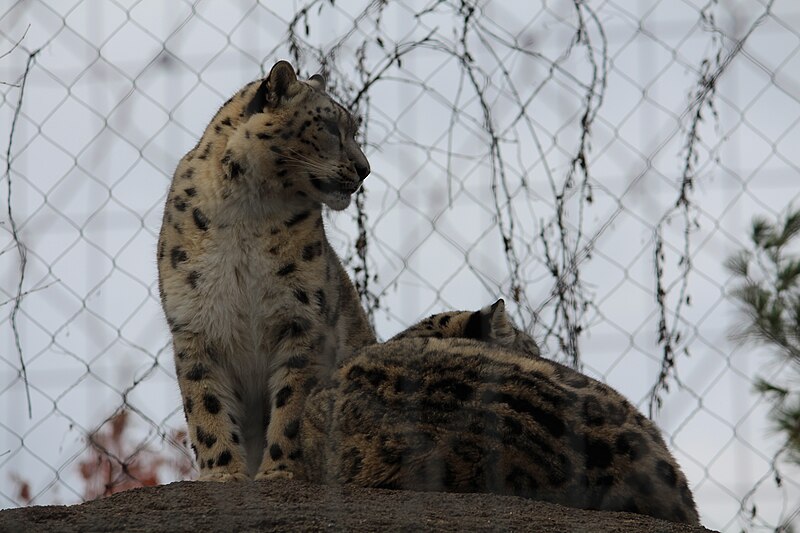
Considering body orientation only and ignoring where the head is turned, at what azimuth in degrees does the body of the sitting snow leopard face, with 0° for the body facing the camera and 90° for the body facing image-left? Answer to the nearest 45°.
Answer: approximately 0°
